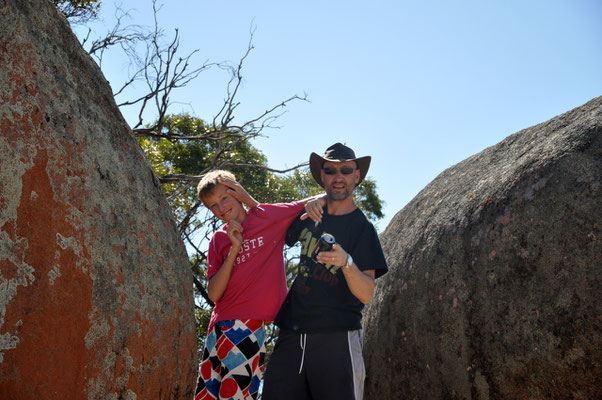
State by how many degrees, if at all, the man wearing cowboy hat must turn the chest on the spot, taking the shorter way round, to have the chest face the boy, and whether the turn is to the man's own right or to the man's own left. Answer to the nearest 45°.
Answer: approximately 45° to the man's own right

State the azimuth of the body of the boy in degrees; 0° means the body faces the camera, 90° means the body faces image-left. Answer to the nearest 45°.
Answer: approximately 0°

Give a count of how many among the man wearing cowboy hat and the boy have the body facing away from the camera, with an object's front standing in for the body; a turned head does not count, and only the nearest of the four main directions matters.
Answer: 0

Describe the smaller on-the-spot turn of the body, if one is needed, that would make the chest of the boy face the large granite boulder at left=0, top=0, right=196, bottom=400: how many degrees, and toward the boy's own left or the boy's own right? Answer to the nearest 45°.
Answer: approximately 45° to the boy's own right

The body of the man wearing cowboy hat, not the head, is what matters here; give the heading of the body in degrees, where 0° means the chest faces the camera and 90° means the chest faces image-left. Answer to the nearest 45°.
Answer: approximately 45°

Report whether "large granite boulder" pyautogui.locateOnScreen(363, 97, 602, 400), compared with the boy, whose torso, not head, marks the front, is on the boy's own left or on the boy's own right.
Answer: on the boy's own left

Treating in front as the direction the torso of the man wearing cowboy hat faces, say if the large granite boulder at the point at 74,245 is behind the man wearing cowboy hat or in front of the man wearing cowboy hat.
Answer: in front

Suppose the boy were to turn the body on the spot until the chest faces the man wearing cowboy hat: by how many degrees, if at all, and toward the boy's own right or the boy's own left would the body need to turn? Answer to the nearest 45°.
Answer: approximately 45° to the boy's own left

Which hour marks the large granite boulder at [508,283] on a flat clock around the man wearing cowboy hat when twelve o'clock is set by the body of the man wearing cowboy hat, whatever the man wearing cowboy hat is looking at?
The large granite boulder is roughly at 8 o'clock from the man wearing cowboy hat.
